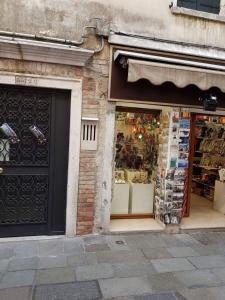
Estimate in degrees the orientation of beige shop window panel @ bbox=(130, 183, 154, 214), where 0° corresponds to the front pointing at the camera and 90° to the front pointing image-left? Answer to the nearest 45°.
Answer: approximately 0°

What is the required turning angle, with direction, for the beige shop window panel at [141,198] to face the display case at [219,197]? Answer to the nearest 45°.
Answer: approximately 135° to its left
